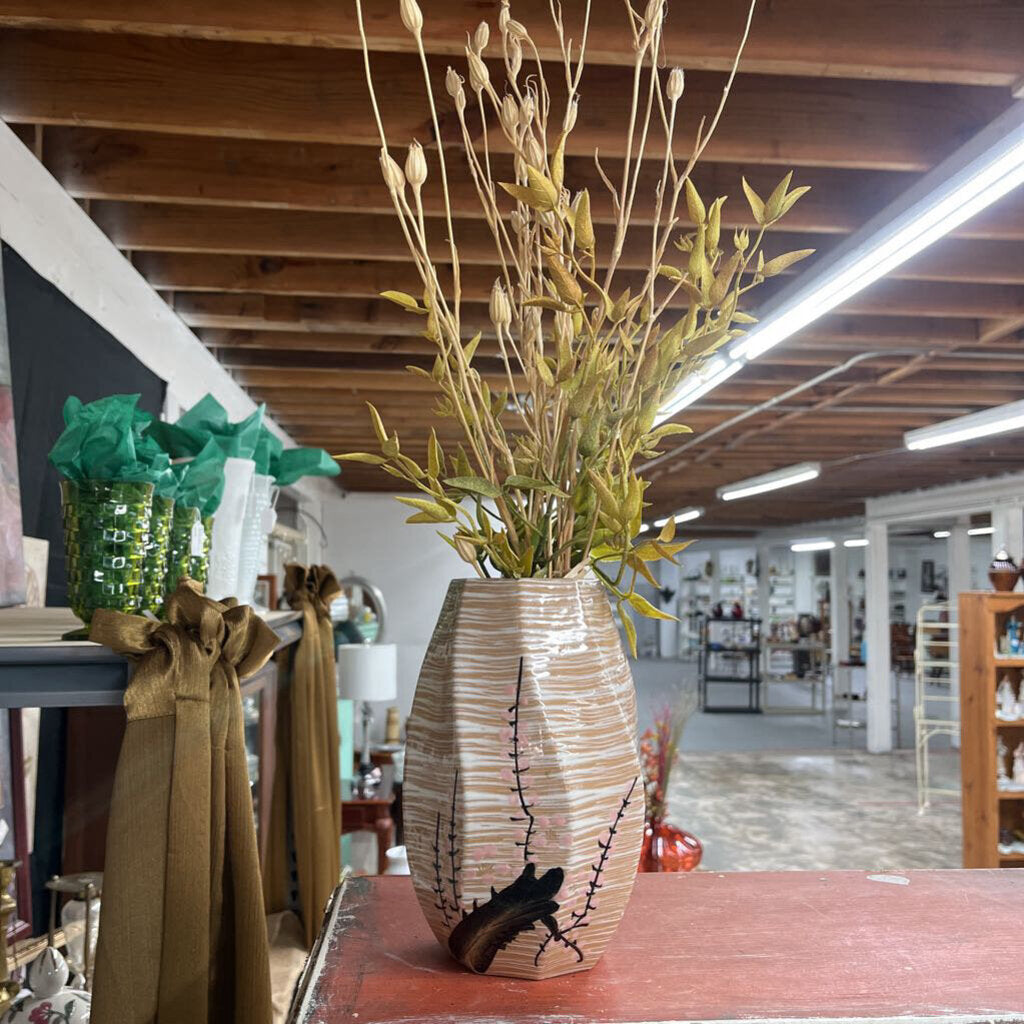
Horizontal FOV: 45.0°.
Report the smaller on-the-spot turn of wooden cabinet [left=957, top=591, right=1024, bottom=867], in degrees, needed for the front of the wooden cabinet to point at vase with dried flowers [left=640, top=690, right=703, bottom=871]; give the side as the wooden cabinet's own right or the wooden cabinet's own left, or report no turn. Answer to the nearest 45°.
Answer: approximately 45° to the wooden cabinet's own right

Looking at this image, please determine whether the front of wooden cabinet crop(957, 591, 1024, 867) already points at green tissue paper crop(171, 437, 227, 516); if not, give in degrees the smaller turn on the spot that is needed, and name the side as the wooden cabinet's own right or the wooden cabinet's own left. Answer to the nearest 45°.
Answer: approximately 45° to the wooden cabinet's own right
